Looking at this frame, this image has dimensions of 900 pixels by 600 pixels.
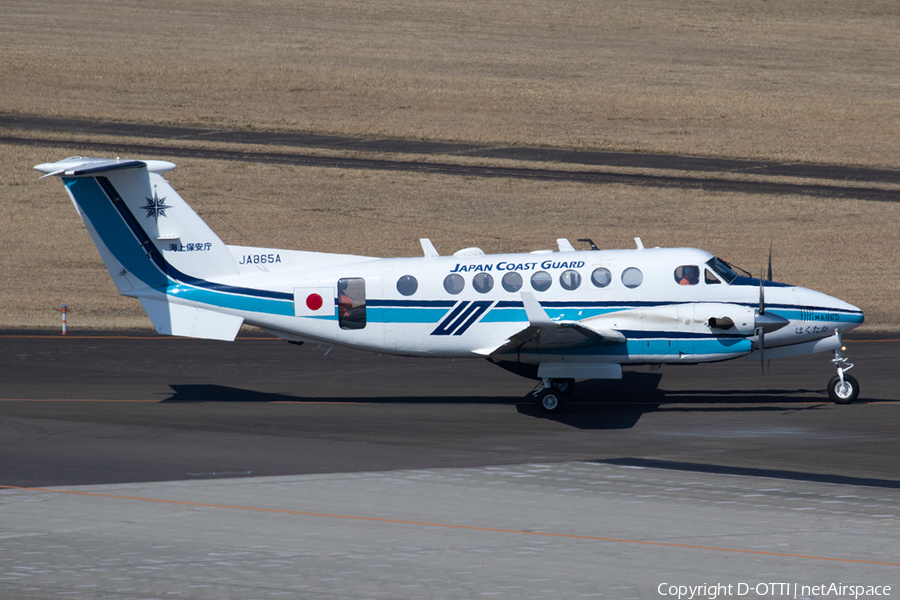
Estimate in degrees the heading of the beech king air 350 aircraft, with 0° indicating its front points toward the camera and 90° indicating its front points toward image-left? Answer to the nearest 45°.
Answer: approximately 270°
